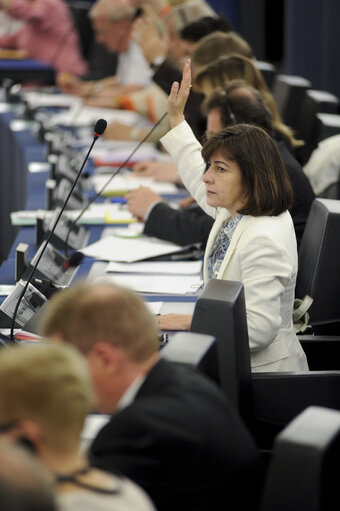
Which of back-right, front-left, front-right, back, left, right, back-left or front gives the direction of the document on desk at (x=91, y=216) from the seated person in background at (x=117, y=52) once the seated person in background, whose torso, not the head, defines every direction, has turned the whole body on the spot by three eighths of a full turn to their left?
front-right

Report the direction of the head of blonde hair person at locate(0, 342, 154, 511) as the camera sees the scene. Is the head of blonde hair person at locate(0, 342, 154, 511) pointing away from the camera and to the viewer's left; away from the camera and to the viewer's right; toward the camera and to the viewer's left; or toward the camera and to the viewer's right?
away from the camera and to the viewer's left

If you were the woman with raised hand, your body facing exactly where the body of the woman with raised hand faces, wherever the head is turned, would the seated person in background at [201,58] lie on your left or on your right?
on your right

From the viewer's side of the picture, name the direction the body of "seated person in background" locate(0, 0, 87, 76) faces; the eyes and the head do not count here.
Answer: to the viewer's left

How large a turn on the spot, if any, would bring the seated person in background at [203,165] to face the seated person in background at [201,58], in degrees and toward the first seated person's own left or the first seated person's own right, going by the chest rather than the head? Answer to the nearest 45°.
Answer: approximately 90° to the first seated person's own right

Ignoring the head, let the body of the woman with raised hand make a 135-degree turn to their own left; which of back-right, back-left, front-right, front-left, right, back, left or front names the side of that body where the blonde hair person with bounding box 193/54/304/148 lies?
back-left

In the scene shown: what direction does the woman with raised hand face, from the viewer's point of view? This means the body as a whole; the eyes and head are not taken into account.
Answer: to the viewer's left

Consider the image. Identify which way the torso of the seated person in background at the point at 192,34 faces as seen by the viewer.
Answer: to the viewer's left

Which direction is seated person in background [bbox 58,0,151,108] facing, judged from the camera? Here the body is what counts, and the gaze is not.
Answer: to the viewer's left

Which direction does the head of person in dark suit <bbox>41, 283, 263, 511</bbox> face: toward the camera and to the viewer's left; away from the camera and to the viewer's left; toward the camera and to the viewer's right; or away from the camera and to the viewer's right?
away from the camera and to the viewer's left

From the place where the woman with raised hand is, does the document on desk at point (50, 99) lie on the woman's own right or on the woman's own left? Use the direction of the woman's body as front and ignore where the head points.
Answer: on the woman's own right

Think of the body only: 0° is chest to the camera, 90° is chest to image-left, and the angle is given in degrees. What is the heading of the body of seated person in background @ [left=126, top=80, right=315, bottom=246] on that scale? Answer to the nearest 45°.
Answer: approximately 90°

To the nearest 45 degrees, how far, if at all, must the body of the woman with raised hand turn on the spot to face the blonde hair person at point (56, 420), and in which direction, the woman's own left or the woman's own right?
approximately 90° to the woman's own left
